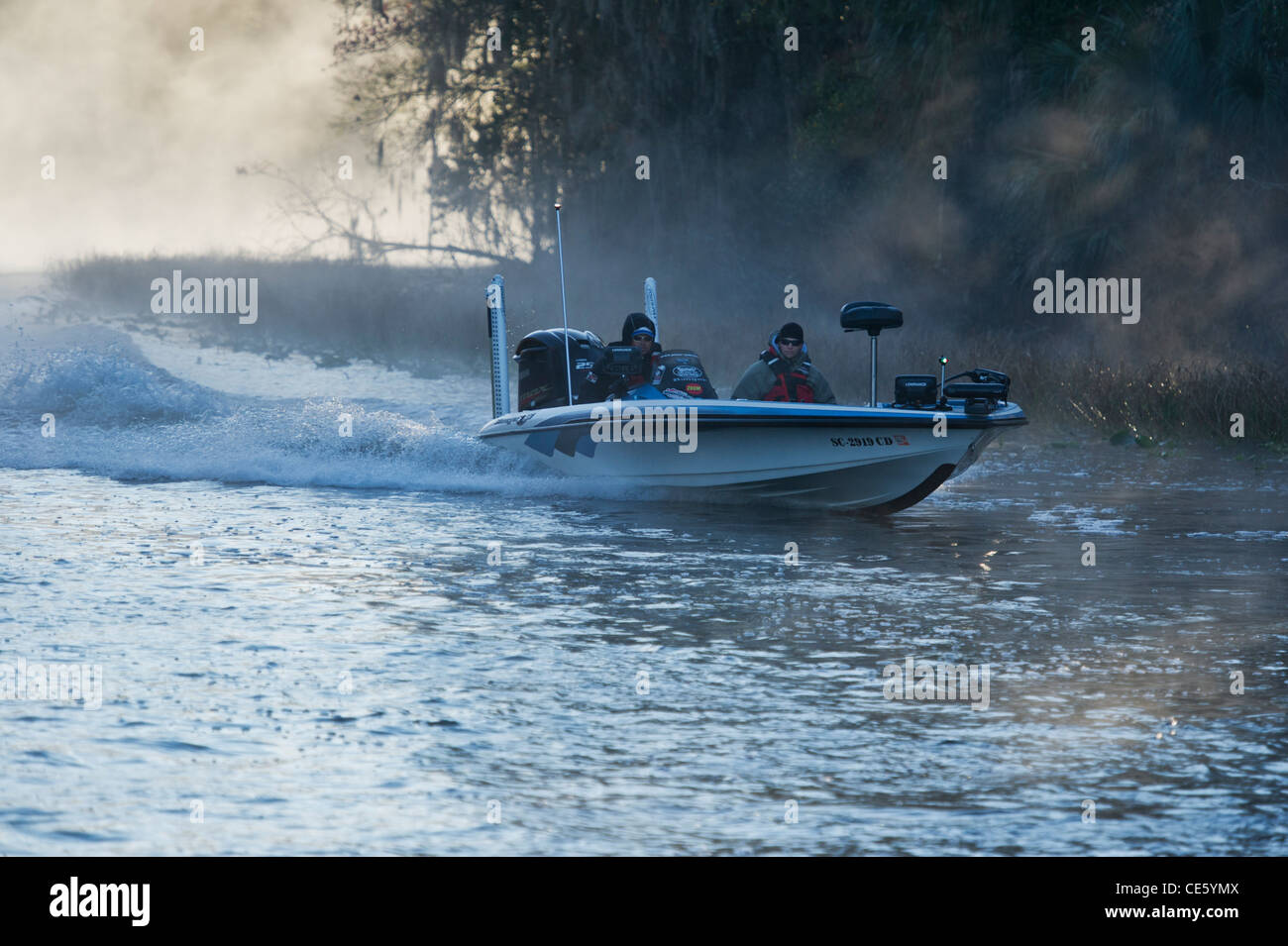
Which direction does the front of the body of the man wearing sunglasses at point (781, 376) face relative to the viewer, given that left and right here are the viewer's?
facing the viewer

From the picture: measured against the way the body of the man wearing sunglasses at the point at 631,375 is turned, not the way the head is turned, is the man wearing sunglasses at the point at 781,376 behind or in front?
in front

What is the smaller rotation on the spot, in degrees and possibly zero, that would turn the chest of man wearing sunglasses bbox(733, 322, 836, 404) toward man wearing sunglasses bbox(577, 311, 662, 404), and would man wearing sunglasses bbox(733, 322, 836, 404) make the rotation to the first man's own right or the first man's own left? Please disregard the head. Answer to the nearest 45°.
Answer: approximately 90° to the first man's own right

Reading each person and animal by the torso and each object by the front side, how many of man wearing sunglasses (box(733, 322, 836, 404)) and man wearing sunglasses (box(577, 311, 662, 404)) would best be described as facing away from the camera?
0
